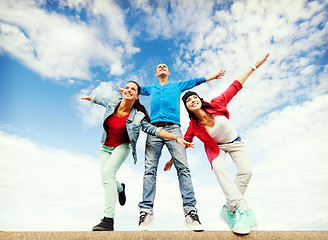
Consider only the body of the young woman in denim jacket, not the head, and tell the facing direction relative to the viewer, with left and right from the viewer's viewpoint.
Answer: facing the viewer and to the left of the viewer

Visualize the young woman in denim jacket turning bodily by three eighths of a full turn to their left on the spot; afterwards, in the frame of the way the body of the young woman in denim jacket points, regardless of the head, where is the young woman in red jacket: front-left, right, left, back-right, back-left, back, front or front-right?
front
